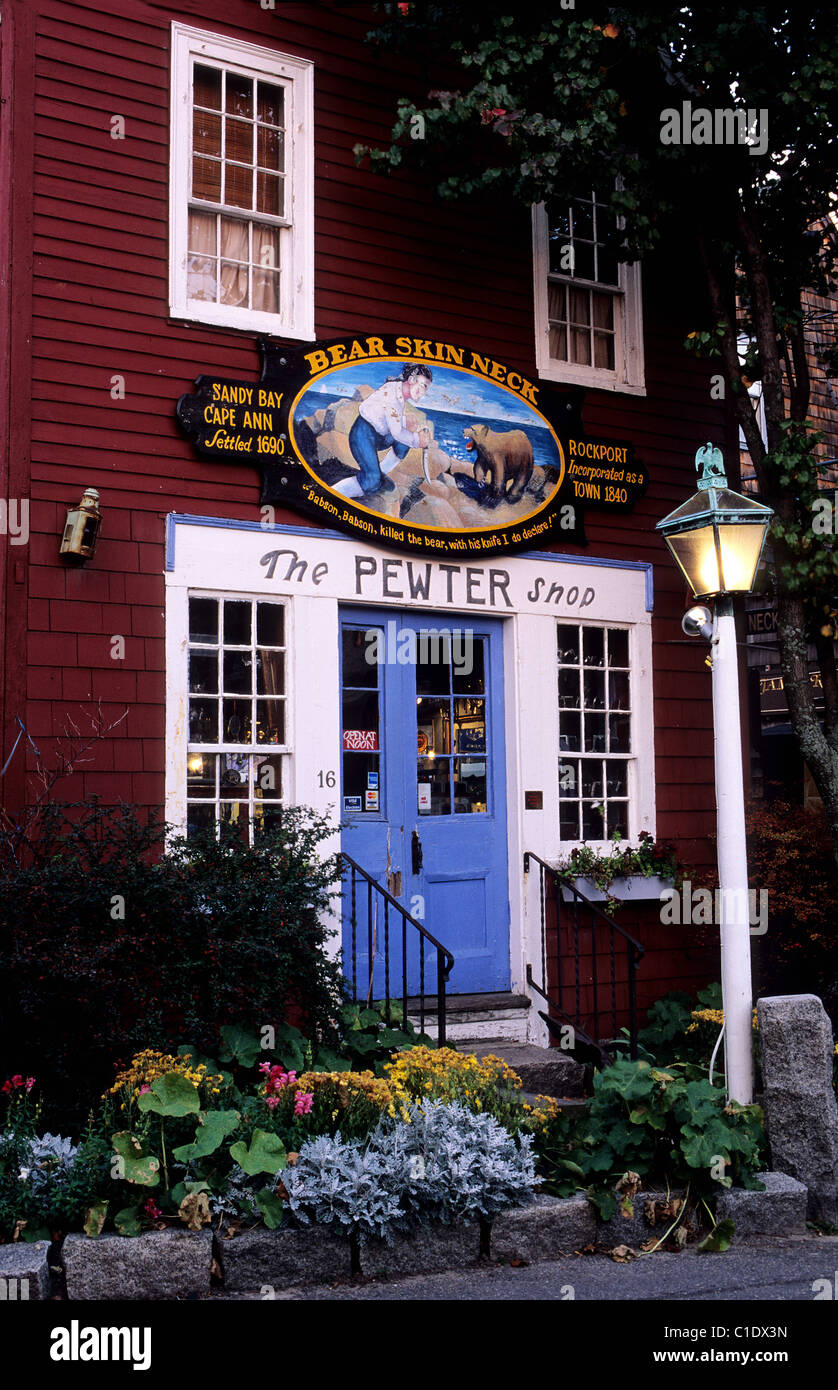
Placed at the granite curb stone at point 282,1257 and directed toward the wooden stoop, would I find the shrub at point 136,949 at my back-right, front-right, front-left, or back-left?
front-left

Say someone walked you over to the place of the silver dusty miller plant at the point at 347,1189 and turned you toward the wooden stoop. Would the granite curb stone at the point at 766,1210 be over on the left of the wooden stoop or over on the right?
right

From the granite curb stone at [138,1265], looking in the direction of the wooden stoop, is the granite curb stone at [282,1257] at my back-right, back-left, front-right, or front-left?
front-right

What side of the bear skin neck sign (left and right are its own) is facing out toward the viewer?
front
